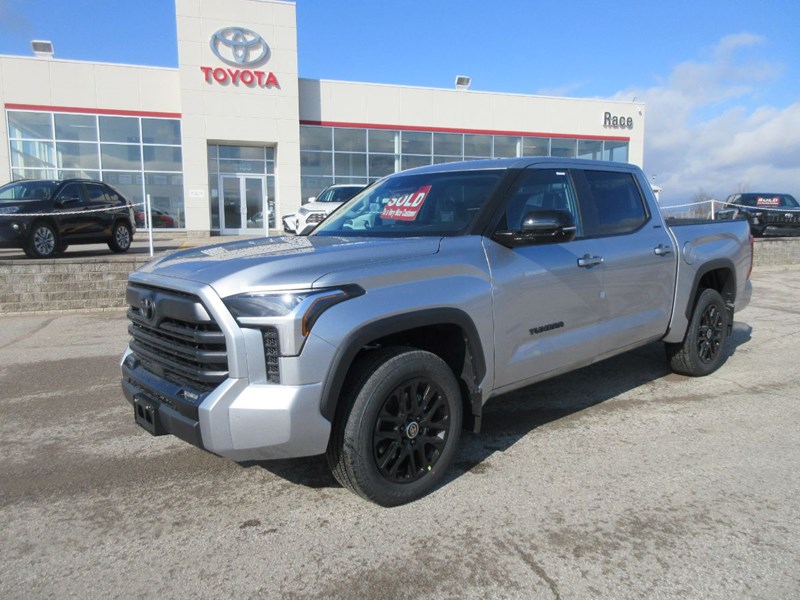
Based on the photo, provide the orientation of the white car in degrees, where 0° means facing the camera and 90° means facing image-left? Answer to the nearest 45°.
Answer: approximately 45°

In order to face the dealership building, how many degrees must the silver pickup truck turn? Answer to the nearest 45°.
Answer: approximately 135° to its right

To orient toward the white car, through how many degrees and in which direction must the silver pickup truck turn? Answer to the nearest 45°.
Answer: approximately 135° to its right

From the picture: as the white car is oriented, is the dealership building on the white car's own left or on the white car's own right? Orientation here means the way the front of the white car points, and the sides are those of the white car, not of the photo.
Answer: on the white car's own right

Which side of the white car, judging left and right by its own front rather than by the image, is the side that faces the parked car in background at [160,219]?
right

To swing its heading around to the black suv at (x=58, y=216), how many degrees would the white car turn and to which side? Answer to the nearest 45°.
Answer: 0° — it already faces it
